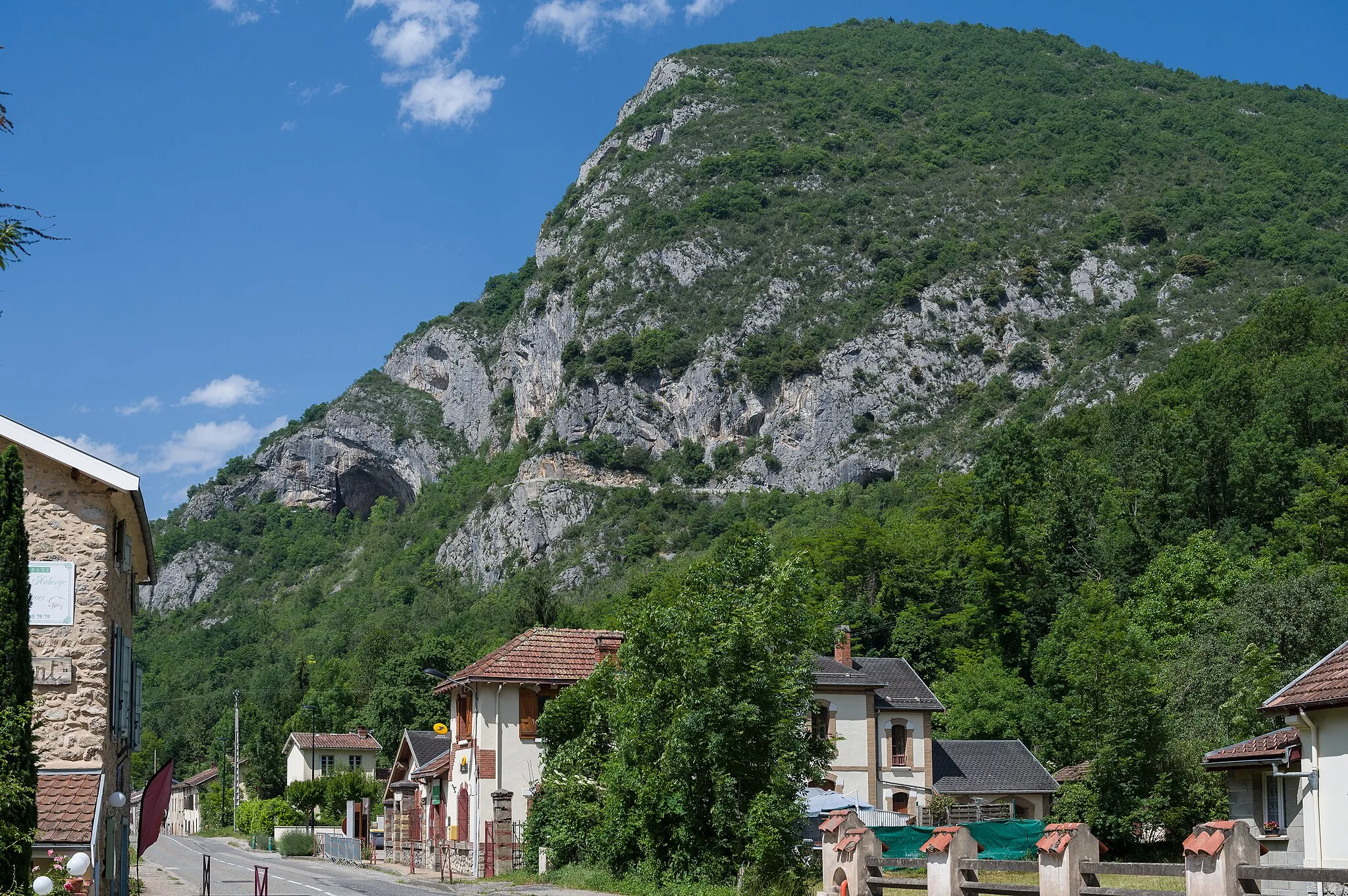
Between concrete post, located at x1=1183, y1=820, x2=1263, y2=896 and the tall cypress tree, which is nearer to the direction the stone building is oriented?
the concrete post

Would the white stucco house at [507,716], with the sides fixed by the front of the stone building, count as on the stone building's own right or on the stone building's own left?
on the stone building's own left

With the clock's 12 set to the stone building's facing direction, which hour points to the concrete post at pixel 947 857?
The concrete post is roughly at 1 o'clock from the stone building.

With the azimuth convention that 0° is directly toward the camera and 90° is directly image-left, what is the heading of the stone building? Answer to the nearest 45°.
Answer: approximately 270°

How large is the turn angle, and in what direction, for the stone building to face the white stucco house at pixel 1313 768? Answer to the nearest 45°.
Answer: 0° — it already faces it
